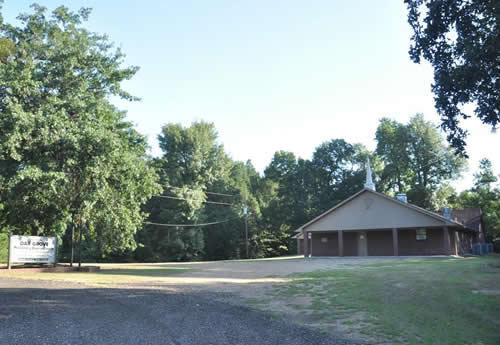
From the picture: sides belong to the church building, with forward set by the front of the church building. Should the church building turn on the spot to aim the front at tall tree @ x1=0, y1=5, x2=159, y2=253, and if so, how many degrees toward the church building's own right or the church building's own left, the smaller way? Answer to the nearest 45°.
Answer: approximately 45° to the church building's own right

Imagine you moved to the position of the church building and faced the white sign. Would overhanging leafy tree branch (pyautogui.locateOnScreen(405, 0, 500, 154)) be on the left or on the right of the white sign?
left

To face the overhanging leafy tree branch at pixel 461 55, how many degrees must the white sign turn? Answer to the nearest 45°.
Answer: approximately 45° to its left

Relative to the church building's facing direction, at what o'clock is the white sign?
The white sign is roughly at 1 o'clock from the church building.

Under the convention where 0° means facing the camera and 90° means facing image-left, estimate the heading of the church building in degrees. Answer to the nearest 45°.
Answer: approximately 0°

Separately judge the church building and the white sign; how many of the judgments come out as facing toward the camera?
2
